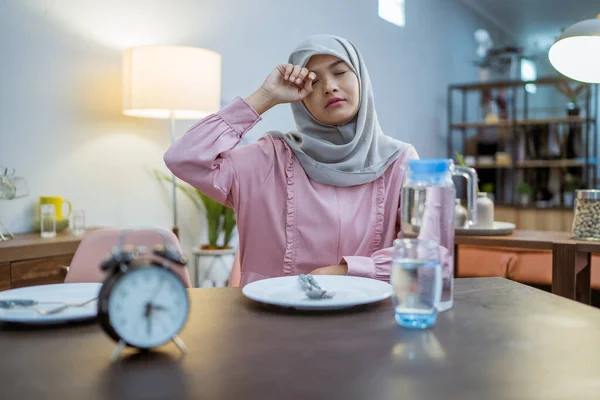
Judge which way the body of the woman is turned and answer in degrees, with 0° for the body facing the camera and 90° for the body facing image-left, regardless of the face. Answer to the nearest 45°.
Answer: approximately 0°

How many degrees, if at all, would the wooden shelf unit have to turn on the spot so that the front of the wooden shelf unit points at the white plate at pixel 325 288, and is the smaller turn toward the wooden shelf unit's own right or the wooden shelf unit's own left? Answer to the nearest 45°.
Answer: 0° — it already faces it

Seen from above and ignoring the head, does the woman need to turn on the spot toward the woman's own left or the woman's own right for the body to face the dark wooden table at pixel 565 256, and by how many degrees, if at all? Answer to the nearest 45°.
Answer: approximately 135° to the woman's own left

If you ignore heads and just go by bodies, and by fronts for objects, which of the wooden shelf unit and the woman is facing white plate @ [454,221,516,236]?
the wooden shelf unit

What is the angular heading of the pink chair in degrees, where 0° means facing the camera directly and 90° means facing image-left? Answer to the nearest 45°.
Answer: approximately 0°

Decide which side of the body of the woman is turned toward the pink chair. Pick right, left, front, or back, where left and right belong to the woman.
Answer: right

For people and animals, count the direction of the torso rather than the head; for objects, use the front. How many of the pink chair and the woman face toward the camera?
2

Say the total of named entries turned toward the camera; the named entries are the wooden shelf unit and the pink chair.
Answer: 2

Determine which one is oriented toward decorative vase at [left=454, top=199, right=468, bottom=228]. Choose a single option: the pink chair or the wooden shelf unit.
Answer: the wooden shelf unit

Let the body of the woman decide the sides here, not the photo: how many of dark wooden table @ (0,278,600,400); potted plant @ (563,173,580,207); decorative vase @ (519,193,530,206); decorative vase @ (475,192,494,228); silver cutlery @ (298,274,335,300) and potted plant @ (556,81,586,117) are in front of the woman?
2
